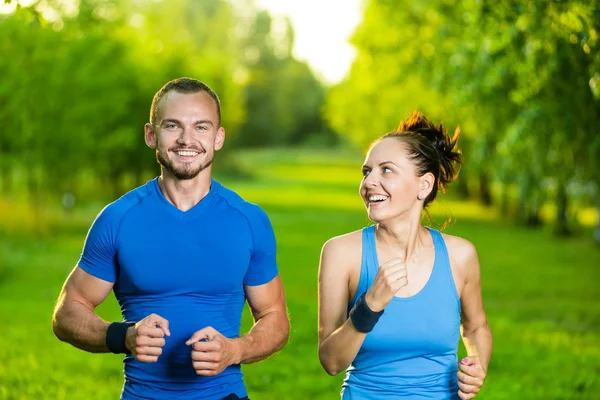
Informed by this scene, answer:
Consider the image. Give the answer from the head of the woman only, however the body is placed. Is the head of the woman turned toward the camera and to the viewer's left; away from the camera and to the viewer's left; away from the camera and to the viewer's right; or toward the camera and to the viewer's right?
toward the camera and to the viewer's left

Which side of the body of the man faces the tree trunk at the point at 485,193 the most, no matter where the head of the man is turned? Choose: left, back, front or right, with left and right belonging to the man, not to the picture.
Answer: back

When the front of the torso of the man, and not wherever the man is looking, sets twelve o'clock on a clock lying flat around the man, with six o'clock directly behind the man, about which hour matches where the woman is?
The woman is roughly at 9 o'clock from the man.

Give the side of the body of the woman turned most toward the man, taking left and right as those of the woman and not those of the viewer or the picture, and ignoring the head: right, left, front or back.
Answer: right

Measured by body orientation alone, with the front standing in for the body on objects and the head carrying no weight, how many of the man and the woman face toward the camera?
2

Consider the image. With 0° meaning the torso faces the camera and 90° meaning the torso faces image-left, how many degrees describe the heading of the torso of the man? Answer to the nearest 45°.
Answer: approximately 0°

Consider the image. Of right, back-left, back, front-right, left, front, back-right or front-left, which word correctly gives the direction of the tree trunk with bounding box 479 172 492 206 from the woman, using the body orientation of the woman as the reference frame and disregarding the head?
back
